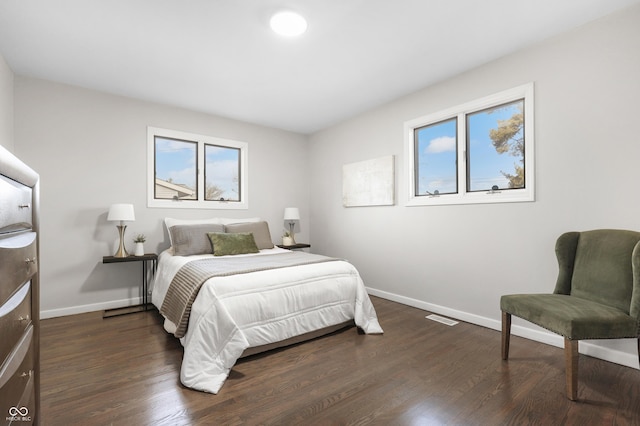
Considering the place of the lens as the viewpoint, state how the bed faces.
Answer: facing the viewer and to the right of the viewer

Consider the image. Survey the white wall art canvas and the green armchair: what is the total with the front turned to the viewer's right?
0

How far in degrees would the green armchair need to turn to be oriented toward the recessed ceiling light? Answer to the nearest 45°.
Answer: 0° — it already faces it

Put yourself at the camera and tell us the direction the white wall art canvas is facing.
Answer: facing the viewer and to the left of the viewer

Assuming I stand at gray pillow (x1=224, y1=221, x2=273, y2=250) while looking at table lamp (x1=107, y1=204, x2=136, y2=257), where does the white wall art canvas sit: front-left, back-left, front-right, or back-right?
back-left
